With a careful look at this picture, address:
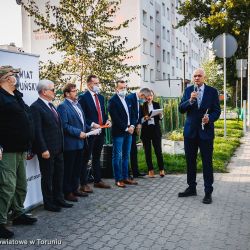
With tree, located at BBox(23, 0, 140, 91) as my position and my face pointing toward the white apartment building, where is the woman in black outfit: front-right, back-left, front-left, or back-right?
back-right

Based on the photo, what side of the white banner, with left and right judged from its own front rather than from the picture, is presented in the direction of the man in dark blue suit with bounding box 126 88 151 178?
left

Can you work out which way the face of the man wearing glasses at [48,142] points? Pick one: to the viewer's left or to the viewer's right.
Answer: to the viewer's right

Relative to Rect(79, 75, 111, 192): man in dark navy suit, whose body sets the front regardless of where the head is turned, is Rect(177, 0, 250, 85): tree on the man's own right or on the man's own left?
on the man's own left

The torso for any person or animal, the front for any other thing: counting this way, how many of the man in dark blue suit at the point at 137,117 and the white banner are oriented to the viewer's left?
0

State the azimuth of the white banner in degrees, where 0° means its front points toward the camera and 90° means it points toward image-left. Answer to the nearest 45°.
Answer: approximately 315°

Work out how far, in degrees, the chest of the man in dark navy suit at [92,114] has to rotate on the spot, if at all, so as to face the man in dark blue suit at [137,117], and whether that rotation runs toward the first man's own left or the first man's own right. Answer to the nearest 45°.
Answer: approximately 90° to the first man's own left

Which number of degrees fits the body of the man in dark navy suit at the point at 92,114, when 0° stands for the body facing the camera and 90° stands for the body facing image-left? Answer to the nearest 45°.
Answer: approximately 315°
